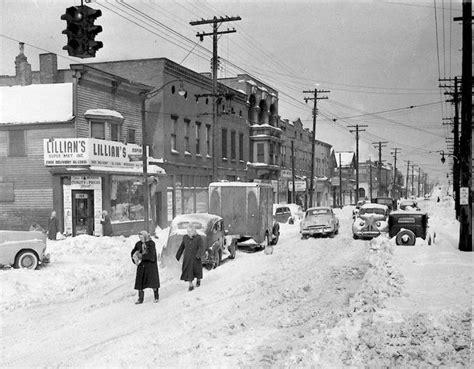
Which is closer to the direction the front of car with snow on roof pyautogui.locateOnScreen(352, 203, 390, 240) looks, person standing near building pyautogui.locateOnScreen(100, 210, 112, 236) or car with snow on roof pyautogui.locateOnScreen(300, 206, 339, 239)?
the person standing near building

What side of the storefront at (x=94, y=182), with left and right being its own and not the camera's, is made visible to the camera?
front

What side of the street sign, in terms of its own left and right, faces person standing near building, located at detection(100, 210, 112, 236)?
right

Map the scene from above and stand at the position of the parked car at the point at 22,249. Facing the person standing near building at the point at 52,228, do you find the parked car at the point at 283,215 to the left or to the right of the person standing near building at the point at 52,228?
right

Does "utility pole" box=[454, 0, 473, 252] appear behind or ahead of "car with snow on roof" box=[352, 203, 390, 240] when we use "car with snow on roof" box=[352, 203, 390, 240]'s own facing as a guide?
ahead

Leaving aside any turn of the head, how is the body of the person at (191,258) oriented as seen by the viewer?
toward the camera

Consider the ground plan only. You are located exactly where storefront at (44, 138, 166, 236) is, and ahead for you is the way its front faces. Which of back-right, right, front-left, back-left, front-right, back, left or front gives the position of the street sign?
front-left

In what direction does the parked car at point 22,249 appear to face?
to the viewer's right

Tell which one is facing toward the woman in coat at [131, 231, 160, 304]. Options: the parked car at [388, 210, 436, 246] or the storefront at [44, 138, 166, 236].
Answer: the storefront

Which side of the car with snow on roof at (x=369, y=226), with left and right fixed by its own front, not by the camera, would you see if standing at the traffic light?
front

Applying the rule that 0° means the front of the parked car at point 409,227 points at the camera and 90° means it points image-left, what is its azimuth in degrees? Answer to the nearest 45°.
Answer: approximately 180°
